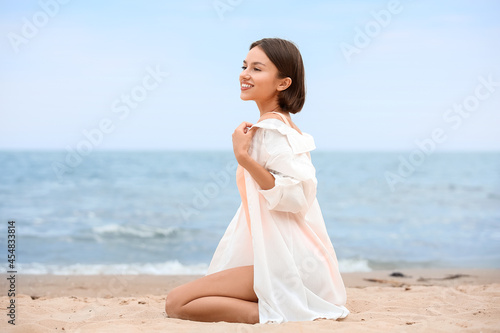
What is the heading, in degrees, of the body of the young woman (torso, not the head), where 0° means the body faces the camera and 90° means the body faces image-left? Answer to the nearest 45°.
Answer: approximately 90°
